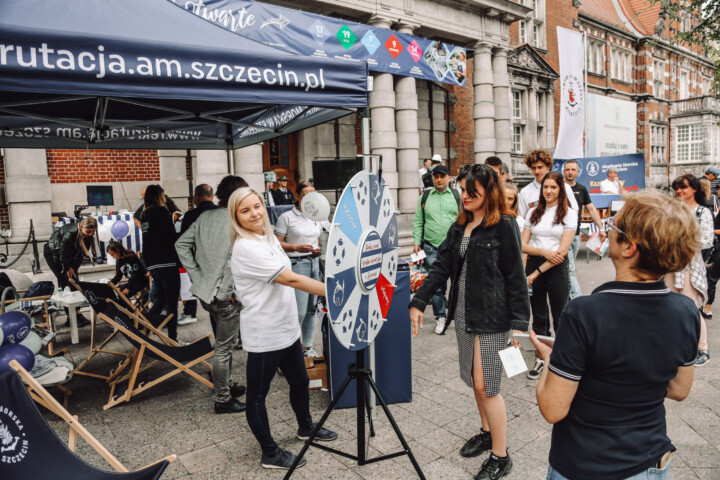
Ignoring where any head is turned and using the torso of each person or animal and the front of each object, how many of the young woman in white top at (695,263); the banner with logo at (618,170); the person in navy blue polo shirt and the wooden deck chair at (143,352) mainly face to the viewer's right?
1

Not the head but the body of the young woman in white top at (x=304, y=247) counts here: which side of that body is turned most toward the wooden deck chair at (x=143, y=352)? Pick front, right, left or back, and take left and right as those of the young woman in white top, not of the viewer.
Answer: right

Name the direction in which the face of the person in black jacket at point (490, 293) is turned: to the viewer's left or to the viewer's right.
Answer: to the viewer's left

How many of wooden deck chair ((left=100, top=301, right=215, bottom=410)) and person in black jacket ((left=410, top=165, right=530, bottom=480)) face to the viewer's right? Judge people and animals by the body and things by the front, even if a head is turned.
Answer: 1

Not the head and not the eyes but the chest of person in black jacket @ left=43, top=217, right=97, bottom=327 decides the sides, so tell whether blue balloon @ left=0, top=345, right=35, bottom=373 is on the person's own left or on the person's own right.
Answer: on the person's own right

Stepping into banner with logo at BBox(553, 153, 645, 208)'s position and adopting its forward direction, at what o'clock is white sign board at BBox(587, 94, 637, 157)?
The white sign board is roughly at 6 o'clock from the banner with logo.

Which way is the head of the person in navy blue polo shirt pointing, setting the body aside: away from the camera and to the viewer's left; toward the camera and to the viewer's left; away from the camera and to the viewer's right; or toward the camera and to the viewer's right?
away from the camera and to the viewer's left

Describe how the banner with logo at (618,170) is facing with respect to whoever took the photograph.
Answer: facing the viewer
